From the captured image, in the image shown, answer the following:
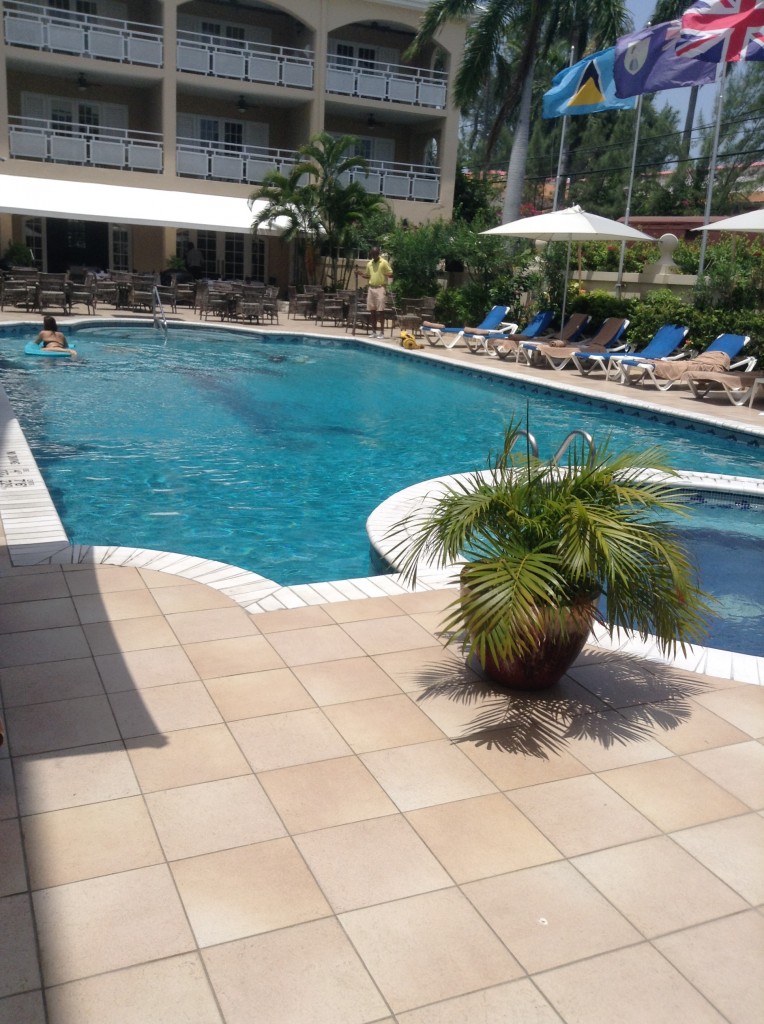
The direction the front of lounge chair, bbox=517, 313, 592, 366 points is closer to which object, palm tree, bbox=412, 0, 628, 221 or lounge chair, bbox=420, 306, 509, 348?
the lounge chair

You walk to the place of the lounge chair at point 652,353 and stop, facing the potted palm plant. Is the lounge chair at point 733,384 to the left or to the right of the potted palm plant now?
left

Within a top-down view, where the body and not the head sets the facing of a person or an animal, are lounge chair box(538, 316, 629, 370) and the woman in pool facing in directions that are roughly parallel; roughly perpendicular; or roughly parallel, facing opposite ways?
roughly perpendicular

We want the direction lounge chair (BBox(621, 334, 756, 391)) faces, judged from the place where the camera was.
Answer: facing the viewer and to the left of the viewer

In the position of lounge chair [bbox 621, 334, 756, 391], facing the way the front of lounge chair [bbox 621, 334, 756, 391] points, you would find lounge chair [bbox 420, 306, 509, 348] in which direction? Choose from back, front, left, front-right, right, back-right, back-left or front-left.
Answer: right

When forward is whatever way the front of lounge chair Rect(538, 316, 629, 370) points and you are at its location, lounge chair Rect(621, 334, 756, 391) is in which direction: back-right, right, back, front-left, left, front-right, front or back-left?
left

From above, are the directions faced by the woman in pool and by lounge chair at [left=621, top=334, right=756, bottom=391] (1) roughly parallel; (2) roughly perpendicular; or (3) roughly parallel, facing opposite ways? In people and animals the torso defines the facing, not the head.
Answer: roughly perpendicular
